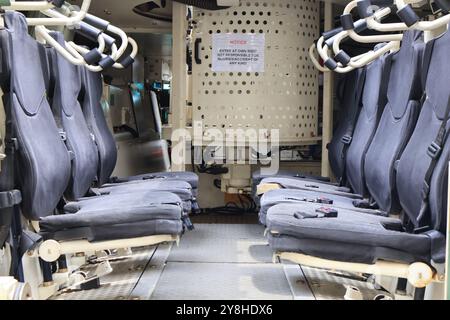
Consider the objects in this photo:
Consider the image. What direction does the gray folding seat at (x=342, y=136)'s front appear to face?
to the viewer's left

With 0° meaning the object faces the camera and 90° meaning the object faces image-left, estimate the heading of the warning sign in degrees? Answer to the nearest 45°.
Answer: approximately 0°

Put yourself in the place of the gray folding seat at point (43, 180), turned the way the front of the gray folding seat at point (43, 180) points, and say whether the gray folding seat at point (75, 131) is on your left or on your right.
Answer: on your left

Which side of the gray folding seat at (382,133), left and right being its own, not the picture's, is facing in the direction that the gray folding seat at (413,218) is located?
left

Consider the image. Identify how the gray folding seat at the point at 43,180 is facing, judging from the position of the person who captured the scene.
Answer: facing to the right of the viewer

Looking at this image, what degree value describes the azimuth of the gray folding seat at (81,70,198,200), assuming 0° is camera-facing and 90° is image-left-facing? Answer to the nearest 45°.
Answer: approximately 270°

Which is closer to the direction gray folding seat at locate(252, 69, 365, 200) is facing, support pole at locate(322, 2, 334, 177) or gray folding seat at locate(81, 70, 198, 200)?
the gray folding seat

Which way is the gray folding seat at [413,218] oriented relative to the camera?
to the viewer's left

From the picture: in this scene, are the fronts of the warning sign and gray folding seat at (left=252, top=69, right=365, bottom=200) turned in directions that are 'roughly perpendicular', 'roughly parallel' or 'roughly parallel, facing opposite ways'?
roughly perpendicular

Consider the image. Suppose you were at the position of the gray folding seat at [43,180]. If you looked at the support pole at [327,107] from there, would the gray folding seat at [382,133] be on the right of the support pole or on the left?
right

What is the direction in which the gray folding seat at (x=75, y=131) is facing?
to the viewer's right

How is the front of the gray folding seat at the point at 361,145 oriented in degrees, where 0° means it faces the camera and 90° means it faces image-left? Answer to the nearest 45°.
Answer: approximately 90°

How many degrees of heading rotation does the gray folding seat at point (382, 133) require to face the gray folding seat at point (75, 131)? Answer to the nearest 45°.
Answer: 0° — it already faces it

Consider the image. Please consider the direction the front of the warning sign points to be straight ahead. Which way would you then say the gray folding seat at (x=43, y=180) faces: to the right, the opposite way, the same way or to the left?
to the left

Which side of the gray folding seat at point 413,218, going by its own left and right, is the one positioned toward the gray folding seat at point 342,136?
right
